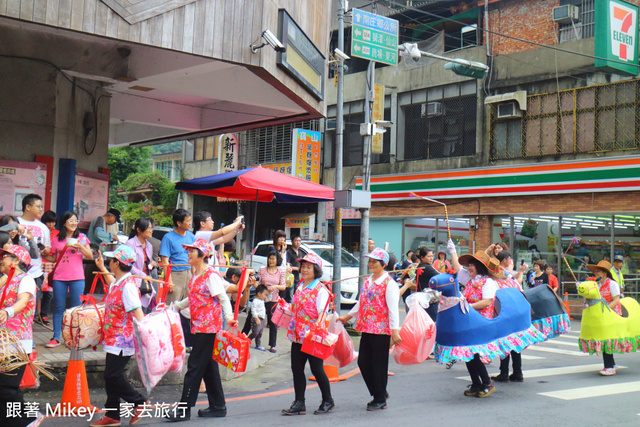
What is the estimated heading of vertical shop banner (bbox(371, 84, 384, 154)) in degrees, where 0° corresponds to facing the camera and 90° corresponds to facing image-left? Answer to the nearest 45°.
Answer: approximately 0°

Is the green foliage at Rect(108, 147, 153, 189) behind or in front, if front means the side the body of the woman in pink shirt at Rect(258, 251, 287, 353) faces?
behind

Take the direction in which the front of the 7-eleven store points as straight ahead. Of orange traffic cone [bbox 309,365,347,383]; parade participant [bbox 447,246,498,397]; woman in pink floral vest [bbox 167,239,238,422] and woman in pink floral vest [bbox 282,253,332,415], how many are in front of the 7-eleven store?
4

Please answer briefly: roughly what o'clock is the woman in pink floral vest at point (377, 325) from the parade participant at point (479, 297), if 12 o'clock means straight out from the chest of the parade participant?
The woman in pink floral vest is roughly at 12 o'clock from the parade participant.

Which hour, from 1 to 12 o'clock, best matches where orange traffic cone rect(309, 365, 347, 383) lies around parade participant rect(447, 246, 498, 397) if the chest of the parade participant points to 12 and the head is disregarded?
The orange traffic cone is roughly at 2 o'clock from the parade participant.

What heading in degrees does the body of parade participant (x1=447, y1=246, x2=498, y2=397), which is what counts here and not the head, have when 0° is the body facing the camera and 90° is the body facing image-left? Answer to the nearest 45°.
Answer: approximately 45°

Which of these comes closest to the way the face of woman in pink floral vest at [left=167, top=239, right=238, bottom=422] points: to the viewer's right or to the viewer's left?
to the viewer's left

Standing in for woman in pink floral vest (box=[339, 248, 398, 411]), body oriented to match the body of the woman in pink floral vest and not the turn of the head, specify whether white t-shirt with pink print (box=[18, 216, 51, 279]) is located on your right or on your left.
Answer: on your right

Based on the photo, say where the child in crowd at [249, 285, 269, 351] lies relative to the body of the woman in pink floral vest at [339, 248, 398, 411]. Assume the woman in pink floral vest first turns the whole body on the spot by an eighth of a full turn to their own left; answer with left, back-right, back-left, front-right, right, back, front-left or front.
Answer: back-right

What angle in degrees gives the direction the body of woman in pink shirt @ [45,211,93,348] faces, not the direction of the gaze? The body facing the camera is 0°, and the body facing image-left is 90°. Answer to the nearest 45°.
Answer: approximately 0°

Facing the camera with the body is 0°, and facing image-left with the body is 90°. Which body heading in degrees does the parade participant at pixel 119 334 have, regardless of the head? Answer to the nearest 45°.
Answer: approximately 90°
